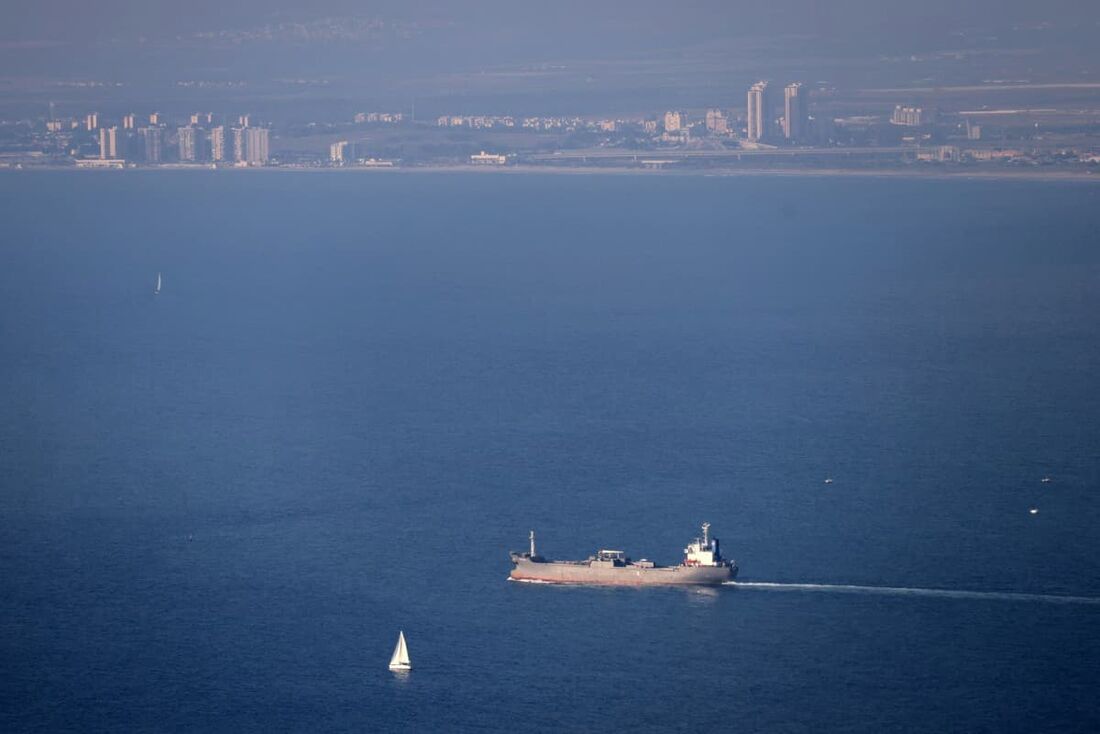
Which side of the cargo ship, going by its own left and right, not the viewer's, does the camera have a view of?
left
